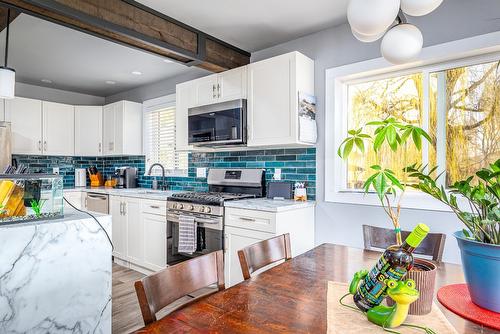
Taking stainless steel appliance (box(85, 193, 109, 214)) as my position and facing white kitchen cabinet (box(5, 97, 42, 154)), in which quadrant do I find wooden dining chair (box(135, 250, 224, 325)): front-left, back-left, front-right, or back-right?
back-left

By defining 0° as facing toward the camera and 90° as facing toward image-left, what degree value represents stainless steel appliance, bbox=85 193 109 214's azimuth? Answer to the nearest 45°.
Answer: approximately 45°

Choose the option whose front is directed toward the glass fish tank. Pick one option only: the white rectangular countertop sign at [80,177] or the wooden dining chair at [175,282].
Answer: the white rectangular countertop sign

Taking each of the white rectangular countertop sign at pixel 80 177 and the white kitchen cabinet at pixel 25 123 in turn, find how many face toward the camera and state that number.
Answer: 2

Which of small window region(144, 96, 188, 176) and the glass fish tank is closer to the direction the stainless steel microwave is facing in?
the glass fish tank

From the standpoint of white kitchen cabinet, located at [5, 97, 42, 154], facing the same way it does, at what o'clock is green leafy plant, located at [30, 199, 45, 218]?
The green leafy plant is roughly at 12 o'clock from the white kitchen cabinet.

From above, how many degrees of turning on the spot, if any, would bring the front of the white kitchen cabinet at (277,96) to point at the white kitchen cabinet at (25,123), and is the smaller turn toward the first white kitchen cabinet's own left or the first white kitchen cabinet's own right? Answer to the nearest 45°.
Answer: approximately 45° to the first white kitchen cabinet's own right

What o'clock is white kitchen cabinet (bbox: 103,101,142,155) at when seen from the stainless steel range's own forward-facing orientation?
The white kitchen cabinet is roughly at 3 o'clock from the stainless steel range.

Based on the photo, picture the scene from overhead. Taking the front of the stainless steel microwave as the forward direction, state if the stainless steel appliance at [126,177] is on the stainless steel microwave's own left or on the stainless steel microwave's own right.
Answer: on the stainless steel microwave's own right

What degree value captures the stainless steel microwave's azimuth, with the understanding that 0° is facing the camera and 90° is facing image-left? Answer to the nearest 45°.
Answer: approximately 45°

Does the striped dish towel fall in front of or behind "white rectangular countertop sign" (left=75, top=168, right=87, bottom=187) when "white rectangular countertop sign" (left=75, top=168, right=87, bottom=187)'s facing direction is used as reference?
in front
